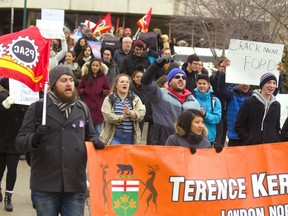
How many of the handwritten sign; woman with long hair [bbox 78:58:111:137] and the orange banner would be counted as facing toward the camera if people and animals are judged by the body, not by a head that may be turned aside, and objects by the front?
3

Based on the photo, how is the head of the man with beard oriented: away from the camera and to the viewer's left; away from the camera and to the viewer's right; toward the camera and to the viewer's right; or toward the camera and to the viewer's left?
toward the camera and to the viewer's right

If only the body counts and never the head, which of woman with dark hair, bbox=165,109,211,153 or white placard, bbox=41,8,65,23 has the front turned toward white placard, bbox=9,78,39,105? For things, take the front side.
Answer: white placard, bbox=41,8,65,23

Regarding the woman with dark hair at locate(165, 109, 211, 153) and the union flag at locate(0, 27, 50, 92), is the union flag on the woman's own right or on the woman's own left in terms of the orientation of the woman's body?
on the woman's own right

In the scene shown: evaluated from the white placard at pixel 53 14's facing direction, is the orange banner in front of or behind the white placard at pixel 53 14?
in front

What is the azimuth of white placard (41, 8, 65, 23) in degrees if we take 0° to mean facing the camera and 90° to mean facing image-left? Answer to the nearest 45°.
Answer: approximately 0°

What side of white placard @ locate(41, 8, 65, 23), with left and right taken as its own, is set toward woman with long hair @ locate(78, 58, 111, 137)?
front

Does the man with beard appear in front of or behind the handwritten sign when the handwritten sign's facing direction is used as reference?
in front

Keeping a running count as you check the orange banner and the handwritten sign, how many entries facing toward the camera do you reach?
2
